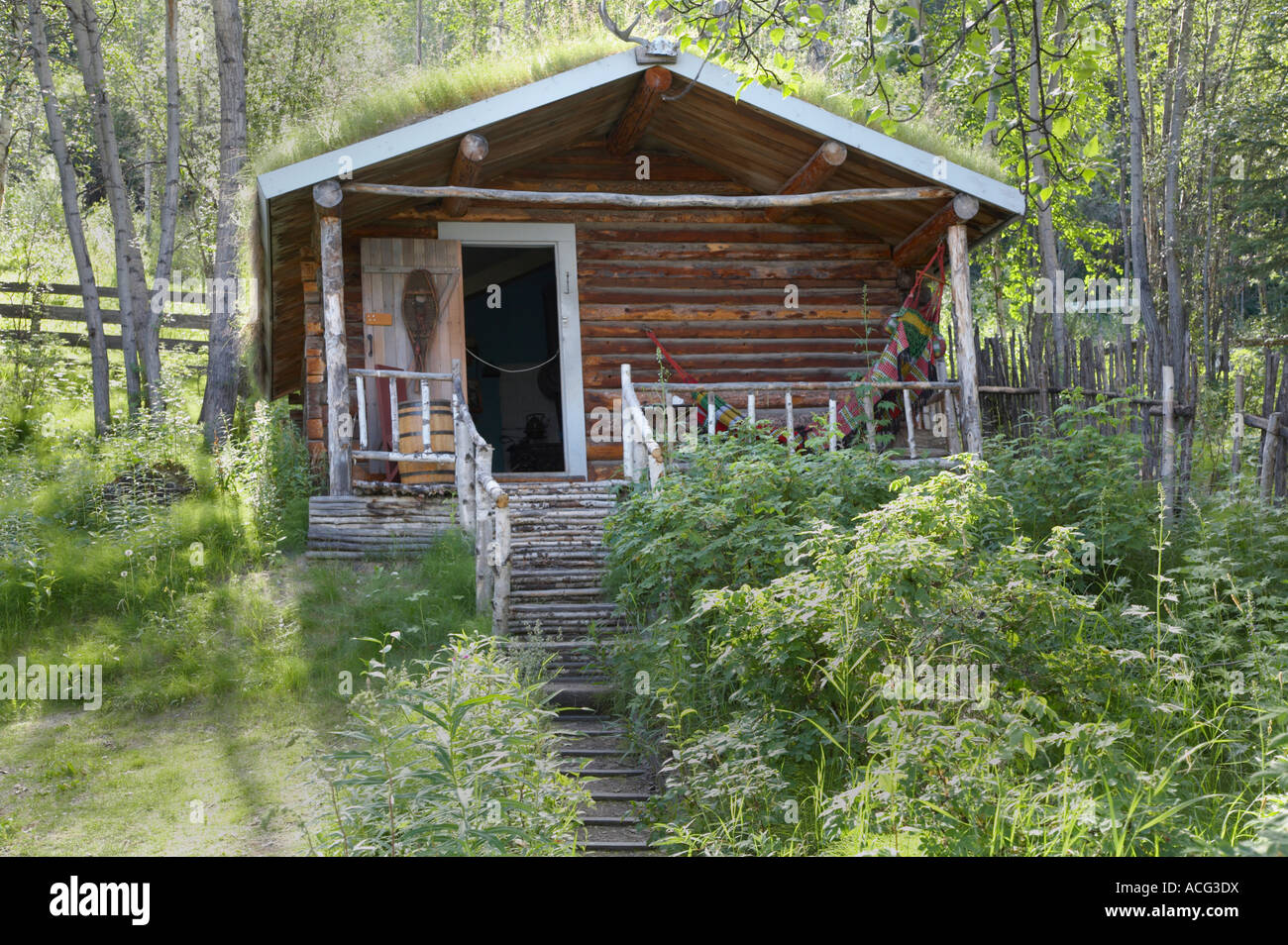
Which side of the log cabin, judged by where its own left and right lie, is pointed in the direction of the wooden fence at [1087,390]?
left

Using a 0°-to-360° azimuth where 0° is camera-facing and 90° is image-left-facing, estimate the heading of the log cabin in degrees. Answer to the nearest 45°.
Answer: approximately 0°

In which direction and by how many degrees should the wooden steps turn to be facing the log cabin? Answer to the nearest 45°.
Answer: approximately 180°

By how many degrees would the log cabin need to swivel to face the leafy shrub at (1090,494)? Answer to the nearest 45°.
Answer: approximately 45° to its left

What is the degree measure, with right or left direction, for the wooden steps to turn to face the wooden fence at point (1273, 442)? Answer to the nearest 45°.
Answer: approximately 90° to its left

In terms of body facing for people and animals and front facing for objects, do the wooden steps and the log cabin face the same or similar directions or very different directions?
same or similar directions

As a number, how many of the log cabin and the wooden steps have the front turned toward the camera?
2

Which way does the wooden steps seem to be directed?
toward the camera

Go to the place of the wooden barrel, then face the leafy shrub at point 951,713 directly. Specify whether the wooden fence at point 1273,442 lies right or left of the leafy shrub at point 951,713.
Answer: left

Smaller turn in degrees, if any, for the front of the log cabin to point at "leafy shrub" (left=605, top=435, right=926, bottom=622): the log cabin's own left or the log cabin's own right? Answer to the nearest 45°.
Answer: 0° — it already faces it
